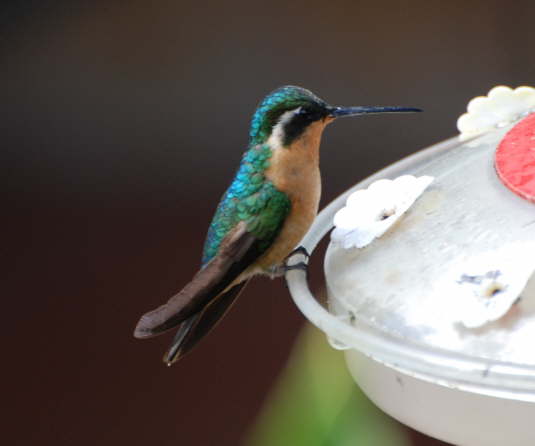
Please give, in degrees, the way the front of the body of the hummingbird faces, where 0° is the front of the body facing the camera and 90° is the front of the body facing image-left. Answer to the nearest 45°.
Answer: approximately 270°
